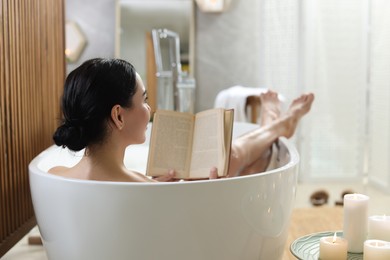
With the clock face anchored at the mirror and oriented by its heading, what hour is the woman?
The woman is roughly at 12 o'clock from the mirror.

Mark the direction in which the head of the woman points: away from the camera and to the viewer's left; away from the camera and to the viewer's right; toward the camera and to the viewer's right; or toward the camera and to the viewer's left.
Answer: away from the camera and to the viewer's right

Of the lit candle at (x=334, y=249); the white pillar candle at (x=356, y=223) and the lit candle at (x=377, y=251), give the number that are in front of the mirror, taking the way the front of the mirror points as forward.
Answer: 3

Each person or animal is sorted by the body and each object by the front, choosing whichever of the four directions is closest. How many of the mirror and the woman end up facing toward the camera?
1

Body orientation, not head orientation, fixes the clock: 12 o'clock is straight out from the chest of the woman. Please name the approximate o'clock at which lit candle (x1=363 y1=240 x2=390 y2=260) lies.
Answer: The lit candle is roughly at 2 o'clock from the woman.

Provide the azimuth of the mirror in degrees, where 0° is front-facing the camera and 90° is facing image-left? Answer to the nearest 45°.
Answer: approximately 0°

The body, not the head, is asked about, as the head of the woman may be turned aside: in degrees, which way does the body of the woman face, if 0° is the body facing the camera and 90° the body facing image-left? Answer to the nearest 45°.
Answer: approximately 225°
